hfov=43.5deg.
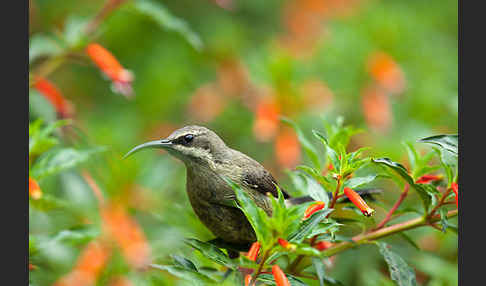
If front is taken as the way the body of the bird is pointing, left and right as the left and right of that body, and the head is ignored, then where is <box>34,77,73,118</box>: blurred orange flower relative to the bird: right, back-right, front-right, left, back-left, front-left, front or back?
front-right

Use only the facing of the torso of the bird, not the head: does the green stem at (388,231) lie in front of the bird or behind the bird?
behind

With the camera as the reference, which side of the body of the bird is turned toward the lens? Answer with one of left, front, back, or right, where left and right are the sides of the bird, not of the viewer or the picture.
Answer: left

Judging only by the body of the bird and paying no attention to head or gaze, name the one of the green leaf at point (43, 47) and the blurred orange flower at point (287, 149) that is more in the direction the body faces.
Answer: the green leaf

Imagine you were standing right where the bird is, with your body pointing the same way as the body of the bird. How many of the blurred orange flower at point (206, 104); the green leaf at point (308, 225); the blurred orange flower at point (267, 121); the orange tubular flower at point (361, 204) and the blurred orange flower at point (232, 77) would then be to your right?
3

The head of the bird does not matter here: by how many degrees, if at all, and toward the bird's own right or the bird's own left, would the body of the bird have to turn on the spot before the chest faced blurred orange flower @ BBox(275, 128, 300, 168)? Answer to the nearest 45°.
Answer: approximately 90° to the bird's own right

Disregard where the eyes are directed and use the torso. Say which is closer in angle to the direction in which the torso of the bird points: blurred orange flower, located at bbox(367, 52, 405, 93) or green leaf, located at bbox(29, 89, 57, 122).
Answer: the green leaf

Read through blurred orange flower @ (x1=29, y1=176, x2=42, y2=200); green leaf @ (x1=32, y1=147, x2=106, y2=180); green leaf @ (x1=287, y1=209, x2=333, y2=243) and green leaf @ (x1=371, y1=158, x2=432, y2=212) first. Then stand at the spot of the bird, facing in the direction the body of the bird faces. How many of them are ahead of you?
2

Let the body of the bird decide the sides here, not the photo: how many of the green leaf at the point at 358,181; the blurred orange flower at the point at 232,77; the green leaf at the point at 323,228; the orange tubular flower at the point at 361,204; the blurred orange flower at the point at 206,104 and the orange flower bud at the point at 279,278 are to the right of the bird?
2

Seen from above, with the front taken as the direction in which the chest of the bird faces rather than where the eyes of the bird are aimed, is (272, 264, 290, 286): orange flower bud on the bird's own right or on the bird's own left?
on the bird's own left

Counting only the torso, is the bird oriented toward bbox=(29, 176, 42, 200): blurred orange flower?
yes

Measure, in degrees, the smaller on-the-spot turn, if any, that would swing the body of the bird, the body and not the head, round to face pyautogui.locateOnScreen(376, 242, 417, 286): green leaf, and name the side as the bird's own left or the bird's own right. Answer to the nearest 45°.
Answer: approximately 180°
